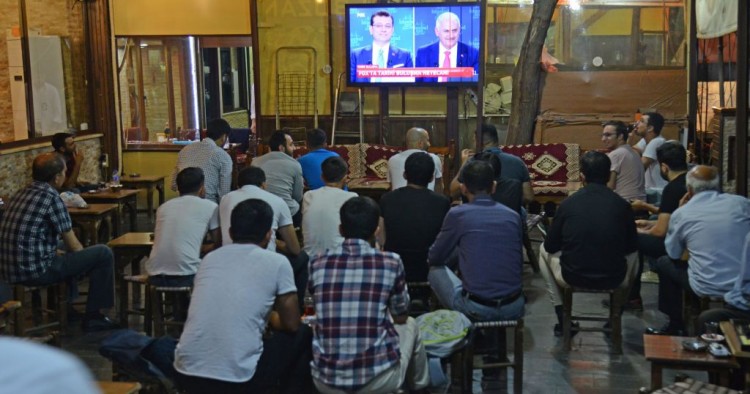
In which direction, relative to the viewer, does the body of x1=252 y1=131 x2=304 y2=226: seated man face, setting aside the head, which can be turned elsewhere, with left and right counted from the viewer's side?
facing away from the viewer and to the right of the viewer

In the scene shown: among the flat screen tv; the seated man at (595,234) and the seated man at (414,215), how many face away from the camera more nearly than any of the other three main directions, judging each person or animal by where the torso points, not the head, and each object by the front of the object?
2

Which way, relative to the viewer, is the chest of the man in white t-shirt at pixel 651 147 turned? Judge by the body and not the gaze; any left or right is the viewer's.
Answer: facing to the left of the viewer

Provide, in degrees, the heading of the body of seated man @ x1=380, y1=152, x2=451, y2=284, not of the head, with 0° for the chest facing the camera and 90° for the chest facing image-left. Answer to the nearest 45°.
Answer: approximately 180°

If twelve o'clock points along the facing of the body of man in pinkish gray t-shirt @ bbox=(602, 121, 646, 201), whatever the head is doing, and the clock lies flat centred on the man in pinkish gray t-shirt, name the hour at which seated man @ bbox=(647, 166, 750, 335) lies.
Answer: The seated man is roughly at 7 o'clock from the man in pinkish gray t-shirt.

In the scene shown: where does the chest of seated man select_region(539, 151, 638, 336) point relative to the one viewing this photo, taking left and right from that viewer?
facing away from the viewer

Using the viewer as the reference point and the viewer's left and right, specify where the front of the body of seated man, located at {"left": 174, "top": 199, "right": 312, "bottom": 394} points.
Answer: facing away from the viewer and to the right of the viewer

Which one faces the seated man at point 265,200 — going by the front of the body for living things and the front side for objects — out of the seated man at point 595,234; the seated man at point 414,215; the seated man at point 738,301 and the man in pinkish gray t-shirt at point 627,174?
the seated man at point 738,301

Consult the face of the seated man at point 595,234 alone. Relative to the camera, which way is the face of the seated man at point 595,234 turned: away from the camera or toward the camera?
away from the camera

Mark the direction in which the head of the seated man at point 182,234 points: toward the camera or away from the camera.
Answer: away from the camera

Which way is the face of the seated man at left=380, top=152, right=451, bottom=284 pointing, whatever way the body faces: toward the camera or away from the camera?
away from the camera

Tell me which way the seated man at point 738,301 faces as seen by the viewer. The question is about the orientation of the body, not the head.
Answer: to the viewer's left

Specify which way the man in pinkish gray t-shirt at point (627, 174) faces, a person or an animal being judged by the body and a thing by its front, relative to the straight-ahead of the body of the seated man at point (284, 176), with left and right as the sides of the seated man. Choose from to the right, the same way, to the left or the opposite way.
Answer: to the left
